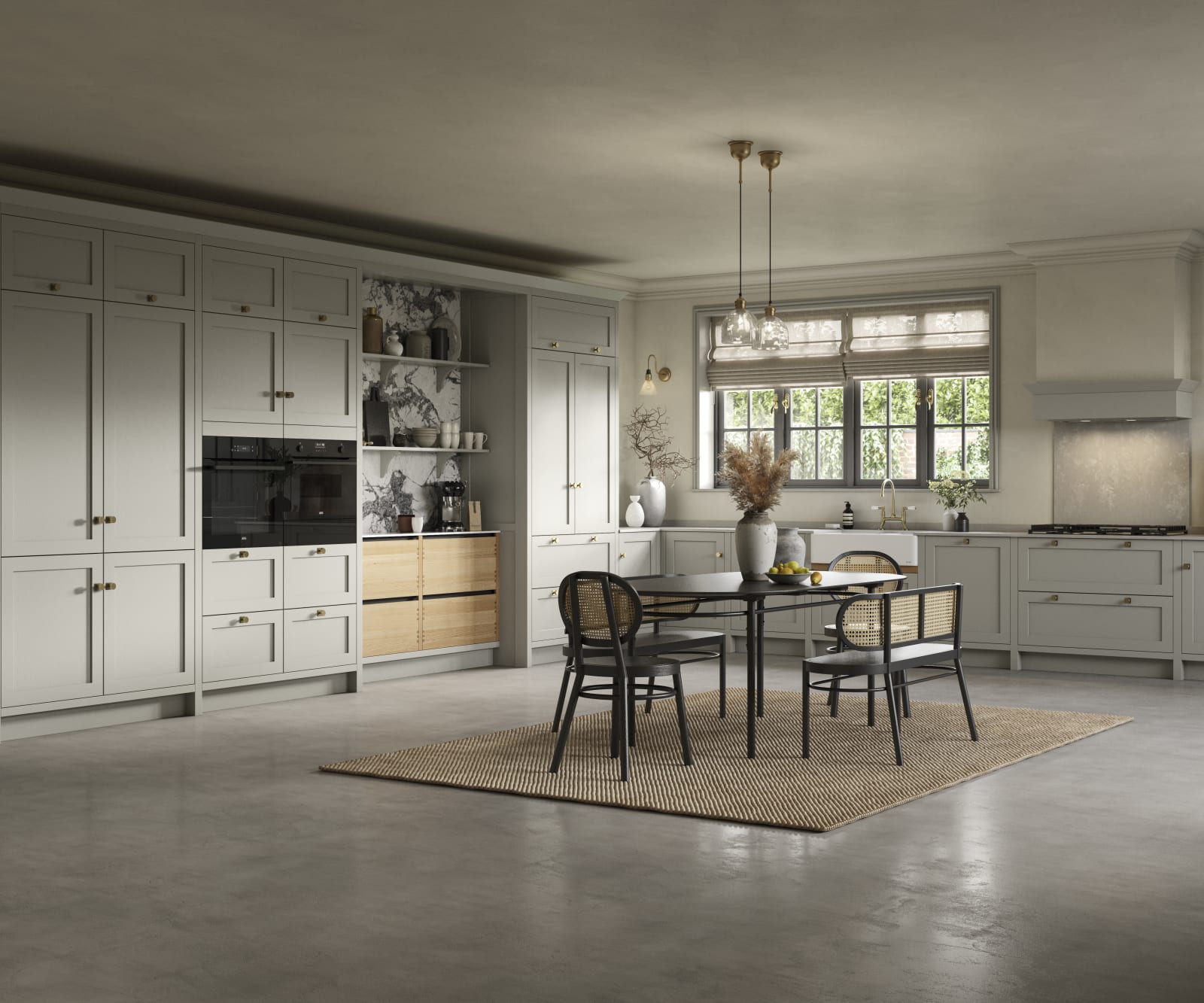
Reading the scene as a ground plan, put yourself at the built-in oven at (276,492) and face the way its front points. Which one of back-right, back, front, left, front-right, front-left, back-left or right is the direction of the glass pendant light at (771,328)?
front

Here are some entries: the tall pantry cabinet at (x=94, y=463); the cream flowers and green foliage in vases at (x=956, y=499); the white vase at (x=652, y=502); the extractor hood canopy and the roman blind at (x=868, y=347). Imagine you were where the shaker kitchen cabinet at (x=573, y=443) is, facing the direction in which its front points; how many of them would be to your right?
1

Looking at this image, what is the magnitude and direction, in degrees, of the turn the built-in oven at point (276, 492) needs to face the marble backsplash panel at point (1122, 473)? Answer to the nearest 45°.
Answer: approximately 45° to its left

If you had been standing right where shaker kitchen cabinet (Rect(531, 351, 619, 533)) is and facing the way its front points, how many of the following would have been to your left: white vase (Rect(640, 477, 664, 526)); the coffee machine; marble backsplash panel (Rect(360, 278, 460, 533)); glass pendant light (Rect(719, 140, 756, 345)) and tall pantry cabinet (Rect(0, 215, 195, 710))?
1

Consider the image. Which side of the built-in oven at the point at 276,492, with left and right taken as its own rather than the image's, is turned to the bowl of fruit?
front

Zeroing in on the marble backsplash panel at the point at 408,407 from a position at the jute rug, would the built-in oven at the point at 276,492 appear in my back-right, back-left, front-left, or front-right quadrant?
front-left

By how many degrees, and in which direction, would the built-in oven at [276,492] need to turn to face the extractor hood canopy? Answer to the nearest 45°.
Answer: approximately 45° to its left

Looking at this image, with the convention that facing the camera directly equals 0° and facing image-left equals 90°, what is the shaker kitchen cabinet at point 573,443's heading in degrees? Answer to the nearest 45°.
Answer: approximately 315°

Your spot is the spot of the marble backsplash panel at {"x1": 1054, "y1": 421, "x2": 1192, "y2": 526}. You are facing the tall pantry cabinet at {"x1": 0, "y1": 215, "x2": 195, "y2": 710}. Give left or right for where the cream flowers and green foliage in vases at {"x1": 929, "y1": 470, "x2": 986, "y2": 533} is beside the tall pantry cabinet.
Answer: right

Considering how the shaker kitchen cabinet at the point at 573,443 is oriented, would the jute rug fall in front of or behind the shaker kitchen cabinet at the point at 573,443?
in front

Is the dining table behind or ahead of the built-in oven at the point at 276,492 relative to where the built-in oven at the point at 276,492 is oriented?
ahead

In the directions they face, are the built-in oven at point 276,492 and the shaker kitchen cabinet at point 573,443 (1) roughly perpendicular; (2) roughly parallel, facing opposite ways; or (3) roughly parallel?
roughly parallel

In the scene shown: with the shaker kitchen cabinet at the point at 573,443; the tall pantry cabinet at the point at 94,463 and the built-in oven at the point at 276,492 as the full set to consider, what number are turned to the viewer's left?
0

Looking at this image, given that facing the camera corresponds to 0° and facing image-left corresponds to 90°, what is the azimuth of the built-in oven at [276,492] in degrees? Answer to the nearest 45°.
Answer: approximately 315°

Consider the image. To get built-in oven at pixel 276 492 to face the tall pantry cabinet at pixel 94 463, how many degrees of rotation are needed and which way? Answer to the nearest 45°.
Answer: approximately 90° to its right

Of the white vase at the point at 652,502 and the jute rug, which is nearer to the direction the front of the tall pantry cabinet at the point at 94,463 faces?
the jute rug

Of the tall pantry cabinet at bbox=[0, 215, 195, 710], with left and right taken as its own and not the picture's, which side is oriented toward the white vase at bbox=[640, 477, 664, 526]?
left

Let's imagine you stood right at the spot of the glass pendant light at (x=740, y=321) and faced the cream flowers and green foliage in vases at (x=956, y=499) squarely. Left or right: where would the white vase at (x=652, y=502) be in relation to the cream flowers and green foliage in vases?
left

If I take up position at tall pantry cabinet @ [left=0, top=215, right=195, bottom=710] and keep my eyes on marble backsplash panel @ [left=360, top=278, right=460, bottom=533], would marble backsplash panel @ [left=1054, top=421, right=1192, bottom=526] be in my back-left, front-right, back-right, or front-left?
front-right

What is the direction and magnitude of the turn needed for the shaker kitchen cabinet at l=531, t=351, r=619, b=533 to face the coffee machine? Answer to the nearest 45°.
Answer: approximately 135° to its right
